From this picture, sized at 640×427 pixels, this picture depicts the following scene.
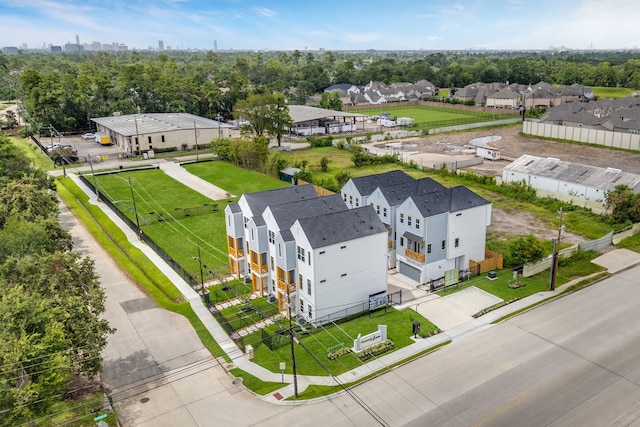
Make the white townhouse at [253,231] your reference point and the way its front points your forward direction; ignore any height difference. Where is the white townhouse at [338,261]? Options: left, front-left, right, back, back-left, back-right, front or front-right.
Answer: left

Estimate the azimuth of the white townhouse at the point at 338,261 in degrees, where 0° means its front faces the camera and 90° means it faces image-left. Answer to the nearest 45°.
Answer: approximately 45°

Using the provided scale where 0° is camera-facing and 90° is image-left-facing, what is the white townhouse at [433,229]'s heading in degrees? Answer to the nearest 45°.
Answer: approximately 45°

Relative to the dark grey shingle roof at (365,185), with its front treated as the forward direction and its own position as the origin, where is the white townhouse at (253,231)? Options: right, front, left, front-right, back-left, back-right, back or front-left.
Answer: front

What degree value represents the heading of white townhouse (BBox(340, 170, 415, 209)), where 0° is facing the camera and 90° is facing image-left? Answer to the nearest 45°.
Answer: approximately 45°

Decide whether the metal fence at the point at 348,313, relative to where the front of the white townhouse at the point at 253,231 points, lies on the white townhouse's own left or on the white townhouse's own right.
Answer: on the white townhouse's own left

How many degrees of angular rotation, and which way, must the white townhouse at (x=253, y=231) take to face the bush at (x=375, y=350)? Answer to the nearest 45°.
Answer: approximately 90° to its left

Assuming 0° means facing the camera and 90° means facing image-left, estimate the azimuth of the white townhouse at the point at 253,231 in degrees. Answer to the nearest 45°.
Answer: approximately 45°

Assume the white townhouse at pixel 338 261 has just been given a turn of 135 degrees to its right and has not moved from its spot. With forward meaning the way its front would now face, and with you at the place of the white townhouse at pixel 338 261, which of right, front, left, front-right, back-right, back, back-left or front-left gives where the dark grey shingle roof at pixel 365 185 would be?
front
